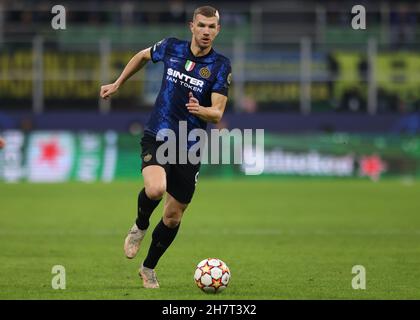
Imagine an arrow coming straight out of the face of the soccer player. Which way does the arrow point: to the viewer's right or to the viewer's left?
to the viewer's right

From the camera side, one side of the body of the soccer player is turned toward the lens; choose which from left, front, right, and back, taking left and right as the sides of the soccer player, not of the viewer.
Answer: front
